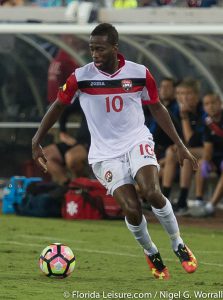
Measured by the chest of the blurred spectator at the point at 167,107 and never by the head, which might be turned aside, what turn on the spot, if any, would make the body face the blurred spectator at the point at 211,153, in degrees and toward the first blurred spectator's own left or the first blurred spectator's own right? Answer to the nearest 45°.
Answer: approximately 90° to the first blurred spectator's own left

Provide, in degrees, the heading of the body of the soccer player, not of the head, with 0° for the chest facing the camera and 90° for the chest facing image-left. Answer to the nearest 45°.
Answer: approximately 0°

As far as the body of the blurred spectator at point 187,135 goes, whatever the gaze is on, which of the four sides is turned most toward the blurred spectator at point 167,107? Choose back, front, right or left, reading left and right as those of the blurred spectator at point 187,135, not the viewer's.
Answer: right

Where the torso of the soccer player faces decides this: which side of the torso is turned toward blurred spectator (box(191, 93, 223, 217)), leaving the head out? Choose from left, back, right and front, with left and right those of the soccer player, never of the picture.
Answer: back

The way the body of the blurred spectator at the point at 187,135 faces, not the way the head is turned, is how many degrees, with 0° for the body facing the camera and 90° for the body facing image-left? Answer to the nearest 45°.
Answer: approximately 45°

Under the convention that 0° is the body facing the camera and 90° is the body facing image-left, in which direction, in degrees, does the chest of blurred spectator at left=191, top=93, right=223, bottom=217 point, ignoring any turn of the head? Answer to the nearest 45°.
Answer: approximately 45°

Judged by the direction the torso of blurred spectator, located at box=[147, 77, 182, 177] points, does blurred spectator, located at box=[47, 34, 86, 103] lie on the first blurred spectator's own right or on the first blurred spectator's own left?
on the first blurred spectator's own right

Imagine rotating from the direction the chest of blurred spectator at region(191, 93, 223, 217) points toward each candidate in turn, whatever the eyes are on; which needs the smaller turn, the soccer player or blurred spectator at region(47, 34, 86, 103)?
the soccer player

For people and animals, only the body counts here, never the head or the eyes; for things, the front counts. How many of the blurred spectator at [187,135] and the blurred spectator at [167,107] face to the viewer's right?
0

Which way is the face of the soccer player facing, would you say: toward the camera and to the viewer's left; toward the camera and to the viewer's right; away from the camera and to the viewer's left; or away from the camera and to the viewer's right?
toward the camera and to the viewer's left

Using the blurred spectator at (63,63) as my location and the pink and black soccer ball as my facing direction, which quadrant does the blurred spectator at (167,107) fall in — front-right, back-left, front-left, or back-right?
front-left

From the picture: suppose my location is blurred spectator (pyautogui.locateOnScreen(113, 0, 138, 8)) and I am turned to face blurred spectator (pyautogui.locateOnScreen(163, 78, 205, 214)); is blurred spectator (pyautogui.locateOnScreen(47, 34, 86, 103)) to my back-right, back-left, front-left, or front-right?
front-right

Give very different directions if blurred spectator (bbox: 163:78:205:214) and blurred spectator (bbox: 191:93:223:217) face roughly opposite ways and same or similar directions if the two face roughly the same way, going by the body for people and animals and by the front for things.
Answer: same or similar directions

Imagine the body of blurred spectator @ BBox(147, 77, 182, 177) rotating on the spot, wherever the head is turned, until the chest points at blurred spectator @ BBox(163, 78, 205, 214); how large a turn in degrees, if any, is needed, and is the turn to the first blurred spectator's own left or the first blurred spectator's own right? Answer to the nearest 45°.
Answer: approximately 90° to the first blurred spectator's own left

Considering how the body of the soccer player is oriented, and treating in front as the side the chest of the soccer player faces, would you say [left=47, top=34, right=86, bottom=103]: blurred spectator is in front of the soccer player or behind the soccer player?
behind
